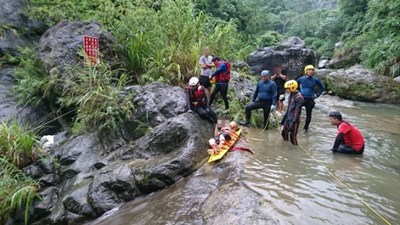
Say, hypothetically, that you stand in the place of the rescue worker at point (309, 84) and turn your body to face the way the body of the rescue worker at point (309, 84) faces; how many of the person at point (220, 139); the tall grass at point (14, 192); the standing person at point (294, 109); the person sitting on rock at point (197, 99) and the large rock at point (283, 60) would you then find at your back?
1

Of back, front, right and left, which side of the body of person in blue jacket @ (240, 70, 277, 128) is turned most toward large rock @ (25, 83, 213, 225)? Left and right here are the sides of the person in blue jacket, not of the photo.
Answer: front

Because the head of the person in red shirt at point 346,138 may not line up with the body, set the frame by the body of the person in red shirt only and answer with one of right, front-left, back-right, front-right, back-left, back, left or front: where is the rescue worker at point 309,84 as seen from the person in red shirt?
front-right

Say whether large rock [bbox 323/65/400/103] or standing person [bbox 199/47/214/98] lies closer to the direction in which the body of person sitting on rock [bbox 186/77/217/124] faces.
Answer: the large rock

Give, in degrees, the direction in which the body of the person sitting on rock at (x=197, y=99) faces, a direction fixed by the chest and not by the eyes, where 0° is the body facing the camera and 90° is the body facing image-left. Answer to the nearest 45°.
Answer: approximately 315°

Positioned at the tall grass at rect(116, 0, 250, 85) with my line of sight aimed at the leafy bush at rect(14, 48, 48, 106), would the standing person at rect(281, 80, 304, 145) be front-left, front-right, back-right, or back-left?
back-left

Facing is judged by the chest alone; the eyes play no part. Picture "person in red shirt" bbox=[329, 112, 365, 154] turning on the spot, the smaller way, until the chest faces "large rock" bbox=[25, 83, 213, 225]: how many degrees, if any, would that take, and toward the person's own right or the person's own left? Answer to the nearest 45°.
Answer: approximately 45° to the person's own left

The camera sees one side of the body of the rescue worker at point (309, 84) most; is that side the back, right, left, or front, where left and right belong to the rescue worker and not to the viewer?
front

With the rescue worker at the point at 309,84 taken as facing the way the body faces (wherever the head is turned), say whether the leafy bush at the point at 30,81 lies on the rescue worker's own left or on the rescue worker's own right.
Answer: on the rescue worker's own right

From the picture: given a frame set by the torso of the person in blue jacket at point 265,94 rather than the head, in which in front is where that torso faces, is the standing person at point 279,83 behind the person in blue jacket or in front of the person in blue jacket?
behind

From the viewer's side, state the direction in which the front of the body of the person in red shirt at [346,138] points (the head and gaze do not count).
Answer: to the viewer's left

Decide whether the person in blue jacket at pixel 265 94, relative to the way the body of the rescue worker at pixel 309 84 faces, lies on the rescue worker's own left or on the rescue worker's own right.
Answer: on the rescue worker's own right
